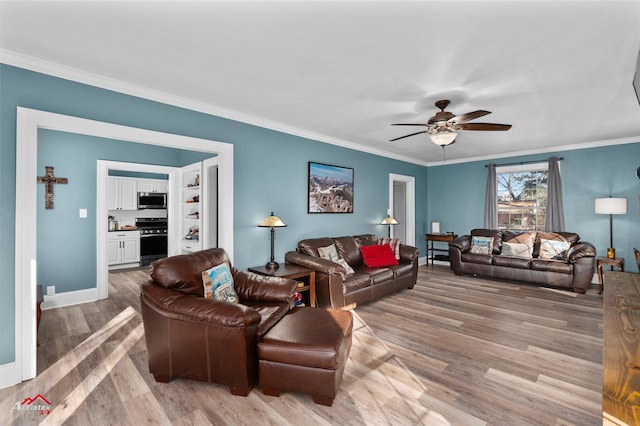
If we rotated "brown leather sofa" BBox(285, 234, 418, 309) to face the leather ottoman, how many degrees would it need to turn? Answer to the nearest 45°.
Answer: approximately 45° to its right

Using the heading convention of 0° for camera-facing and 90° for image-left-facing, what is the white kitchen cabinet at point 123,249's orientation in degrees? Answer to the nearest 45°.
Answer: approximately 0°

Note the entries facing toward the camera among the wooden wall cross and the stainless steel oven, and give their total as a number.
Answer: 2

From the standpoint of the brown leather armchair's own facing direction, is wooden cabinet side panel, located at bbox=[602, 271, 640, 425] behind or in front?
in front

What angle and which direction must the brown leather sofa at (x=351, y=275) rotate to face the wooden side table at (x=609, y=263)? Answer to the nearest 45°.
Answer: approximately 45° to its left

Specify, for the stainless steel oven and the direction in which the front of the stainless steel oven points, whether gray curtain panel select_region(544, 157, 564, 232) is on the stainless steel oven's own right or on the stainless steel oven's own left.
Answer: on the stainless steel oven's own left

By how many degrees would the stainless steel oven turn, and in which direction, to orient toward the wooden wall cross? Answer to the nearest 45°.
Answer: approximately 45° to its right

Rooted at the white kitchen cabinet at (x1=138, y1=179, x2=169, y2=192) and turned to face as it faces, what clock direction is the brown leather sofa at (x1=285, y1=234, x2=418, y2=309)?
The brown leather sofa is roughly at 11 o'clock from the white kitchen cabinet.

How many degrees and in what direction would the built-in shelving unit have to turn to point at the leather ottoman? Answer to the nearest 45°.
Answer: approximately 45° to its left

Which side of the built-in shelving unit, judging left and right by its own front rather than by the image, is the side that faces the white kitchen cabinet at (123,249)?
right
